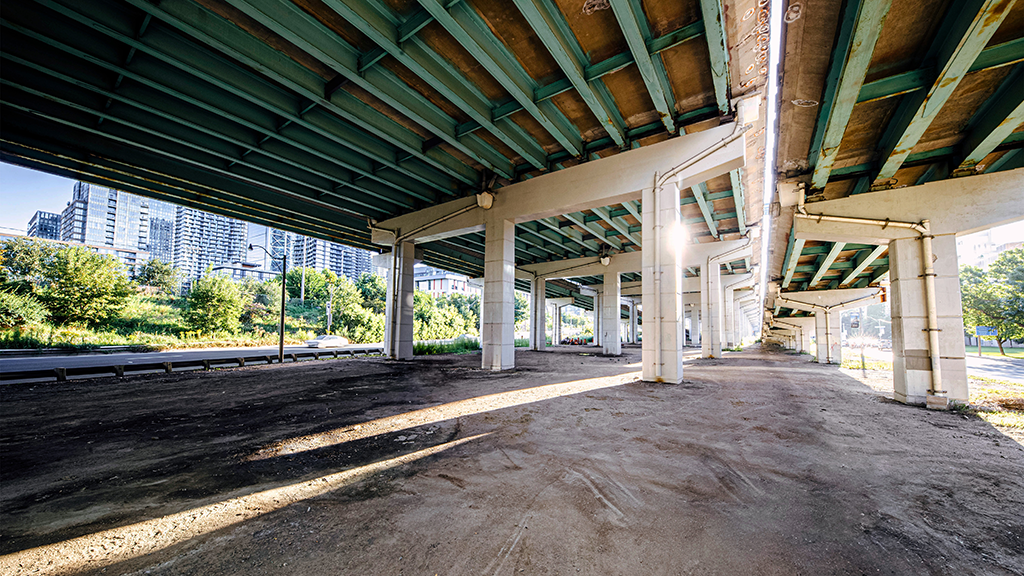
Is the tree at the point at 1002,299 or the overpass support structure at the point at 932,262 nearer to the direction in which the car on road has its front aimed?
the overpass support structure

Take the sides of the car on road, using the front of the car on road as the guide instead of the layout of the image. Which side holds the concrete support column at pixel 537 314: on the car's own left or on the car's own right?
on the car's own left

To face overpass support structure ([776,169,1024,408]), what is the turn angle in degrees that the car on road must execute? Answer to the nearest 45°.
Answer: approximately 45° to its left

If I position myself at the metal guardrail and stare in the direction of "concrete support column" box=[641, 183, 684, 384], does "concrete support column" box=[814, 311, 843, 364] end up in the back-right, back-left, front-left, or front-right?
front-left

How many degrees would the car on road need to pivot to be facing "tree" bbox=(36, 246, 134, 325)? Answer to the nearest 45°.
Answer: approximately 45° to its right

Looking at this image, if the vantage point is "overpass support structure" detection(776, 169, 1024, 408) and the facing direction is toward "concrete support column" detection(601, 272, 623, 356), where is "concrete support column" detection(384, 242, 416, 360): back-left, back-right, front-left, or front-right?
front-left

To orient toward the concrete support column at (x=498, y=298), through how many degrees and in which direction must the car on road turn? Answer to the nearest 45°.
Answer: approximately 45° to its left

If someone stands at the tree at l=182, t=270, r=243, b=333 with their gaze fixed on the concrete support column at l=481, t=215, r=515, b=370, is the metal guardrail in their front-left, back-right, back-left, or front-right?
front-right

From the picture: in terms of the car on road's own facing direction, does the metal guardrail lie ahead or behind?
ahead

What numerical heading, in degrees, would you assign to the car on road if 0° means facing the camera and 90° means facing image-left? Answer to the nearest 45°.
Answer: approximately 45°
